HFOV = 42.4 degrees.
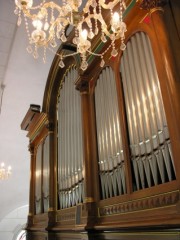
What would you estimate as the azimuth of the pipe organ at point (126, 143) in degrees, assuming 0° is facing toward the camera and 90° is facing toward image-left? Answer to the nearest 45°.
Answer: approximately 45°
